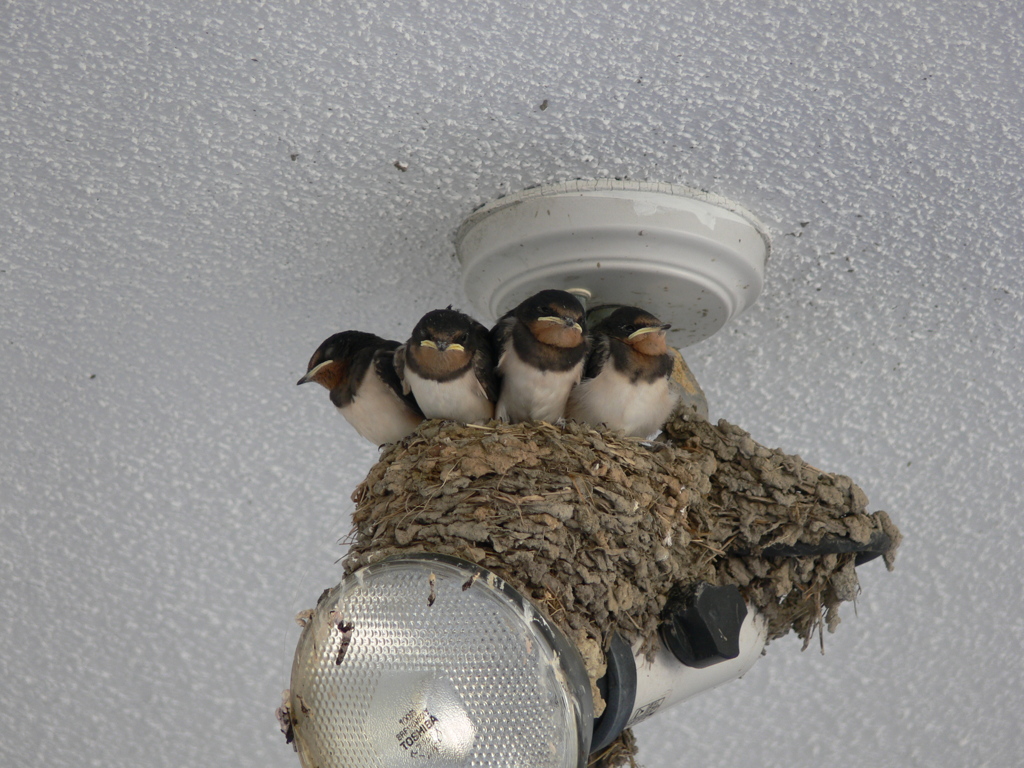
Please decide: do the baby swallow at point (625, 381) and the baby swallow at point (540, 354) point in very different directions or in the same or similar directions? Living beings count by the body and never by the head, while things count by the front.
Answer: same or similar directions

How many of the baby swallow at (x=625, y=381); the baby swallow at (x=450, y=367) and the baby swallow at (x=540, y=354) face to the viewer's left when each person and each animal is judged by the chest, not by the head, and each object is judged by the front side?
0

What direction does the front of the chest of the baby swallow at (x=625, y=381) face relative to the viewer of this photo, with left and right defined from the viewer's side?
facing the viewer and to the right of the viewer

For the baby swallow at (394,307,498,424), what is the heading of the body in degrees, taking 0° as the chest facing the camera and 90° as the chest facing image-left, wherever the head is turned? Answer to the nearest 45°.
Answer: approximately 0°

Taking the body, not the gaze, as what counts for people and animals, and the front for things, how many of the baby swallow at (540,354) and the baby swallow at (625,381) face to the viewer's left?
0
